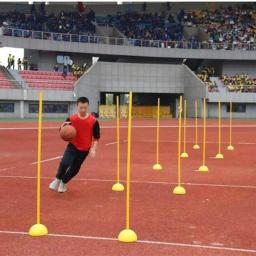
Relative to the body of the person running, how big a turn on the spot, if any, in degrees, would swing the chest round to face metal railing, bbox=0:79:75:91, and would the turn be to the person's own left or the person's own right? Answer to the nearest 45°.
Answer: approximately 180°

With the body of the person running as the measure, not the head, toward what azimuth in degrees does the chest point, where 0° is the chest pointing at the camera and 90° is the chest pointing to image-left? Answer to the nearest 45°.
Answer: approximately 0°
